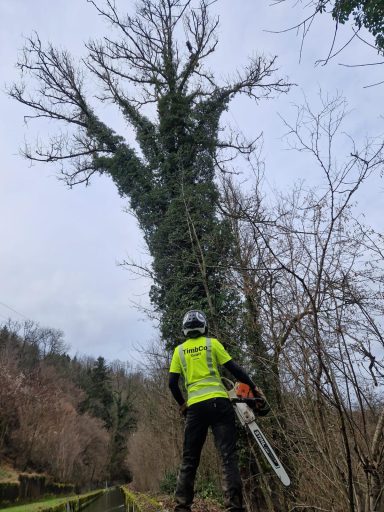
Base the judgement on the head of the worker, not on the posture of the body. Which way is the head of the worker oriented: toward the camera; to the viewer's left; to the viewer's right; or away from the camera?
away from the camera

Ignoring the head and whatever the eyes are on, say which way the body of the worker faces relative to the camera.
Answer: away from the camera

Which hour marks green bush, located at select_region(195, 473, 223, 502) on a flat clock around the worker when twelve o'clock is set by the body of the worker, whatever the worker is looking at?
The green bush is roughly at 12 o'clock from the worker.
